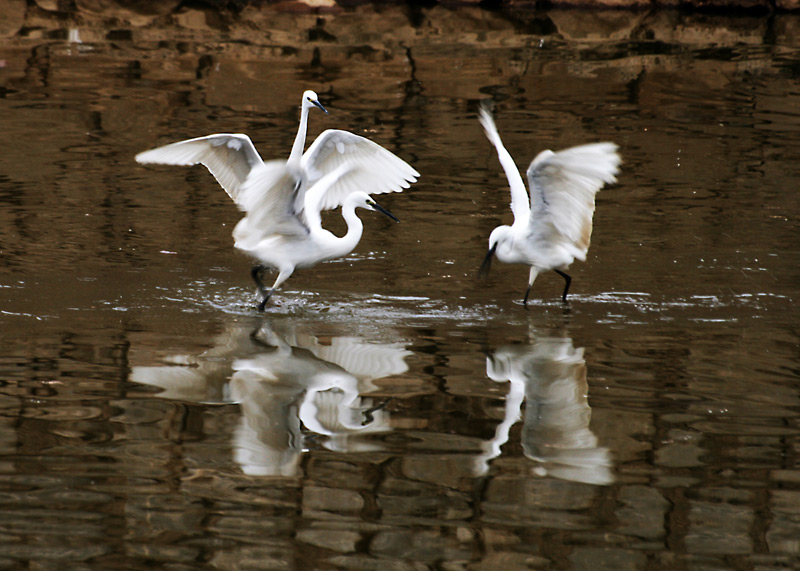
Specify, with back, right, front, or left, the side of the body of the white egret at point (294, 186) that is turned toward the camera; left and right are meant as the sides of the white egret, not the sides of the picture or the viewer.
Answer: right

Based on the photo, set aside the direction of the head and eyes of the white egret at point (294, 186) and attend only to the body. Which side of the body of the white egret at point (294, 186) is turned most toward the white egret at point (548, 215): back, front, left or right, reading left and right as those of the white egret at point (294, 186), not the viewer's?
front
